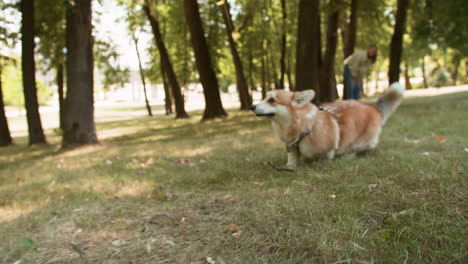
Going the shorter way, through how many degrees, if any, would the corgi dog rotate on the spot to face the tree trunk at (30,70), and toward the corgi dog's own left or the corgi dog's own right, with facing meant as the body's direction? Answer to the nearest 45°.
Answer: approximately 45° to the corgi dog's own right

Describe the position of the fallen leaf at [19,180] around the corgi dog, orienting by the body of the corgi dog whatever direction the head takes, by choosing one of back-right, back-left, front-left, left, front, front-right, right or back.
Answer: front

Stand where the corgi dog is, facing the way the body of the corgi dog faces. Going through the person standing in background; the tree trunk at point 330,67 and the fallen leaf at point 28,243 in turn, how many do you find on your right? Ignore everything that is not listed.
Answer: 2

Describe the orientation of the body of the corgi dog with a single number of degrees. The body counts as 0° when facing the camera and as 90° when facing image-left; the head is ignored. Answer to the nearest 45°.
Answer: approximately 90°

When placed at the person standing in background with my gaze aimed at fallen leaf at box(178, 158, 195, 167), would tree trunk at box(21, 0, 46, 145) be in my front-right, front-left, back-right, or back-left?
front-right

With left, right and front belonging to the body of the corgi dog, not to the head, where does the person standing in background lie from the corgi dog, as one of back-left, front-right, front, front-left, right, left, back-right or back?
right

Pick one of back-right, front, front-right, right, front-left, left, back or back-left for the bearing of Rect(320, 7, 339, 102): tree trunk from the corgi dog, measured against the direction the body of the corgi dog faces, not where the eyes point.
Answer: right

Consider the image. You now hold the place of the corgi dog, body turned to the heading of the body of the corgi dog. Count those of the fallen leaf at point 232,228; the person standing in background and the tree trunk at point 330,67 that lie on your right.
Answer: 2
